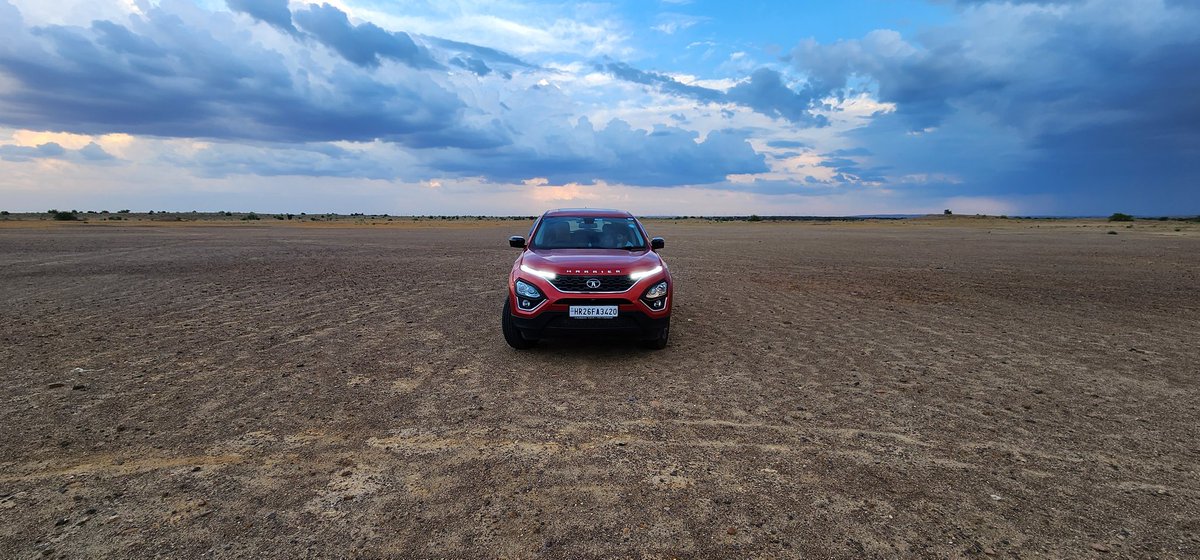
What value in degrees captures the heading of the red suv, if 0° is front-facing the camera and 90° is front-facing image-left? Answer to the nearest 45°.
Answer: approximately 0°
